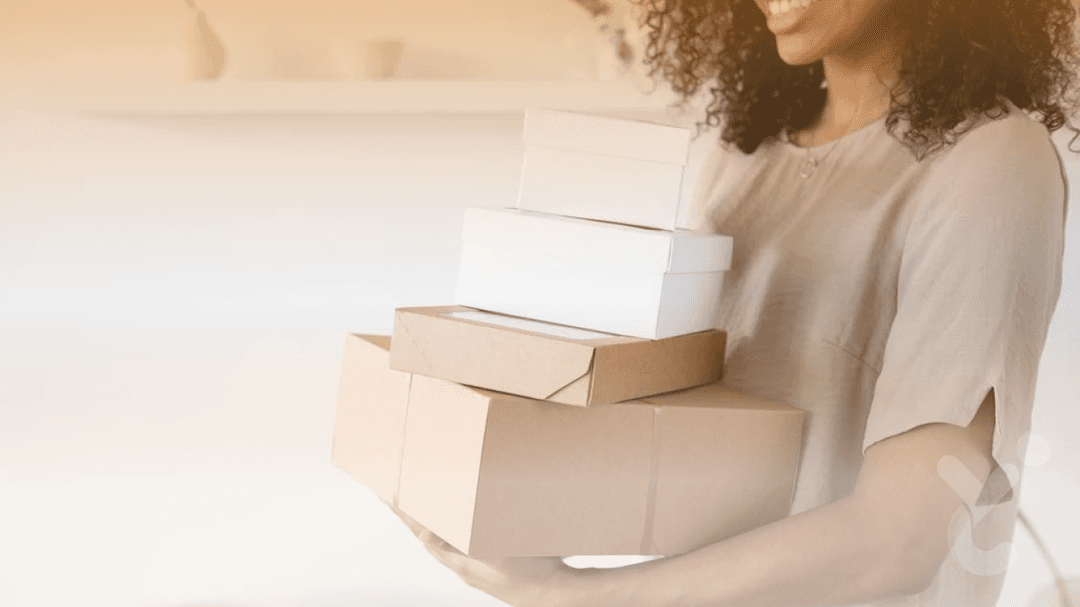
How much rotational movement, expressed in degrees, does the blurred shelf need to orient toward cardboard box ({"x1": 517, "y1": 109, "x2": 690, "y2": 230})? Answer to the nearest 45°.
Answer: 0° — it already faces it

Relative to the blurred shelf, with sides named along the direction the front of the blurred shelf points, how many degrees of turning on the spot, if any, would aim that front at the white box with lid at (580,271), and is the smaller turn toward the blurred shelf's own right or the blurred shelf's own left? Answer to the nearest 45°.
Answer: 0° — it already faces it

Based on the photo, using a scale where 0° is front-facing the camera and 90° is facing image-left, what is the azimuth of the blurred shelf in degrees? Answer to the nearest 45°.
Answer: approximately 0°

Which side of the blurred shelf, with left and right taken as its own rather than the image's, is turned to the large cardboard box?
front
